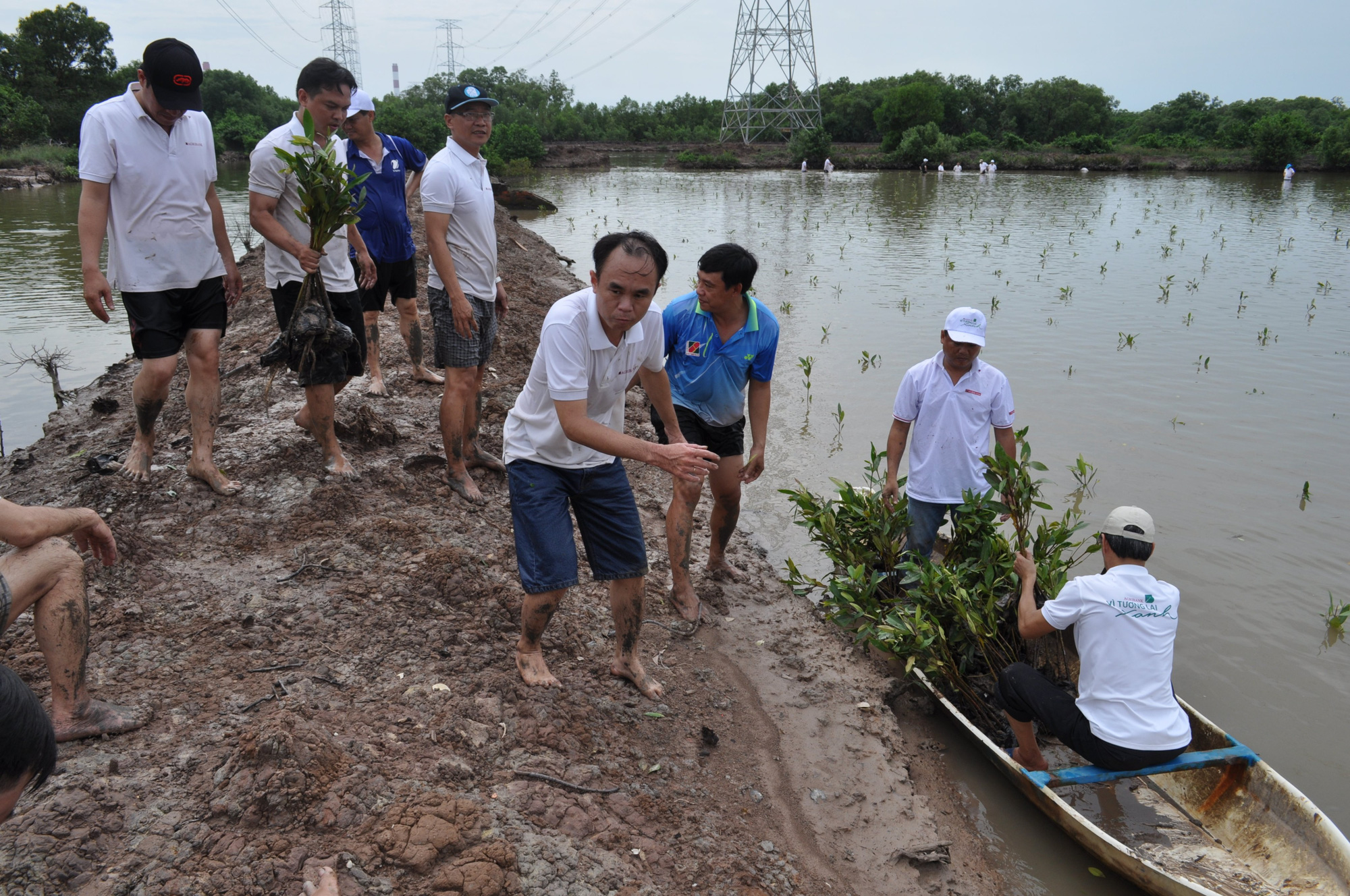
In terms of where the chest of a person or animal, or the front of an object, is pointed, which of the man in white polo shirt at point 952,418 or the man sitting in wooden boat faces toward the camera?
the man in white polo shirt

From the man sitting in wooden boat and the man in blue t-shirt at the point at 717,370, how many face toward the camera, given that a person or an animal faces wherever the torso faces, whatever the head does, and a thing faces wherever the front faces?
1

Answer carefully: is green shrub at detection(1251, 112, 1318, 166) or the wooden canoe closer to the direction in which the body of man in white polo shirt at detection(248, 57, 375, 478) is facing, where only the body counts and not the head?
the wooden canoe

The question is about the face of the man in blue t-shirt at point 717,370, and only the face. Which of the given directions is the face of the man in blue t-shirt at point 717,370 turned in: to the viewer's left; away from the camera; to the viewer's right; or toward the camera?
to the viewer's left

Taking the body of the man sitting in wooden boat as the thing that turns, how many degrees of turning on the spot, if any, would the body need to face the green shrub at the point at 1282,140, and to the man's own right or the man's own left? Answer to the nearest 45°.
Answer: approximately 45° to the man's own right

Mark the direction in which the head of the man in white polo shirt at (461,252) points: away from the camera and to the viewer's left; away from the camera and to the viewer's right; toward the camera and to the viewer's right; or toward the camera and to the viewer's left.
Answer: toward the camera and to the viewer's right

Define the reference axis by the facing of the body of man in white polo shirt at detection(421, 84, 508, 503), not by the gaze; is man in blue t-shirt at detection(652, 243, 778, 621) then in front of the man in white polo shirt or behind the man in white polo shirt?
in front

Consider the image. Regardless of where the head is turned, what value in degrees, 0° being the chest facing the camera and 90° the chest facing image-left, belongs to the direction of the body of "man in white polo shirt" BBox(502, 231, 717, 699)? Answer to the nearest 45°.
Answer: approximately 315°

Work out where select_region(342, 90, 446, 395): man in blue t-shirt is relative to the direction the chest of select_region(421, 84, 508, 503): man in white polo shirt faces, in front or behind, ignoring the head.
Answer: behind

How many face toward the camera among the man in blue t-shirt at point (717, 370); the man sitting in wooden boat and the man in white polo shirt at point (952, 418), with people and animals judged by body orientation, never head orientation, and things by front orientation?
2

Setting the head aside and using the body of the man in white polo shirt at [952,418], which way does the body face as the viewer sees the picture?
toward the camera

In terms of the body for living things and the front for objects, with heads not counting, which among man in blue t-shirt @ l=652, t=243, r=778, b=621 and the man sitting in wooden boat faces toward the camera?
the man in blue t-shirt

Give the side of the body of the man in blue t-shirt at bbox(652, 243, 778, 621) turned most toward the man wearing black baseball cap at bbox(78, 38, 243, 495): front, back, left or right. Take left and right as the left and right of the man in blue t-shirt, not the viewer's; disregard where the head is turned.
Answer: right

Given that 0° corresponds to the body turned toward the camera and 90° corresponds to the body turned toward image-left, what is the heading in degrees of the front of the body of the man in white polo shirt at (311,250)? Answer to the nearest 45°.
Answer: approximately 315°

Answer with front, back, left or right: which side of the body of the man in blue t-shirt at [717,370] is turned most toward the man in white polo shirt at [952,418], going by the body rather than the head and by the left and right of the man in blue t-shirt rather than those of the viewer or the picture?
left

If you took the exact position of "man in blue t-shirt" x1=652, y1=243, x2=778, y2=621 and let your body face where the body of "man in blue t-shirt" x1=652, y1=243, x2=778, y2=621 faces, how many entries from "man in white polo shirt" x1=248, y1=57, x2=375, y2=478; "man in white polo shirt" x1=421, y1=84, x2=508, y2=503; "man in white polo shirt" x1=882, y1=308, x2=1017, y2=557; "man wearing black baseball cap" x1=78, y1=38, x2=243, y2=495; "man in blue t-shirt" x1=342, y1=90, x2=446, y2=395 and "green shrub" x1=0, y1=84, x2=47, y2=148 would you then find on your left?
1

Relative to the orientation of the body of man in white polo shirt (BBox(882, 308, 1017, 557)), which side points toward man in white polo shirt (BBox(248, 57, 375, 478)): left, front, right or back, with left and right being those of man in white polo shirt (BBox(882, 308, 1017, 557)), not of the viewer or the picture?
right

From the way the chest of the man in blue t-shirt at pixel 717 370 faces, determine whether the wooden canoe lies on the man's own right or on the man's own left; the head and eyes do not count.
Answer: on the man's own left

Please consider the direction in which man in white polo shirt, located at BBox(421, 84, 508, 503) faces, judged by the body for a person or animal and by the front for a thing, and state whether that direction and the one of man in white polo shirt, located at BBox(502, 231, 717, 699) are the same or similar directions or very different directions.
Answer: same or similar directions
